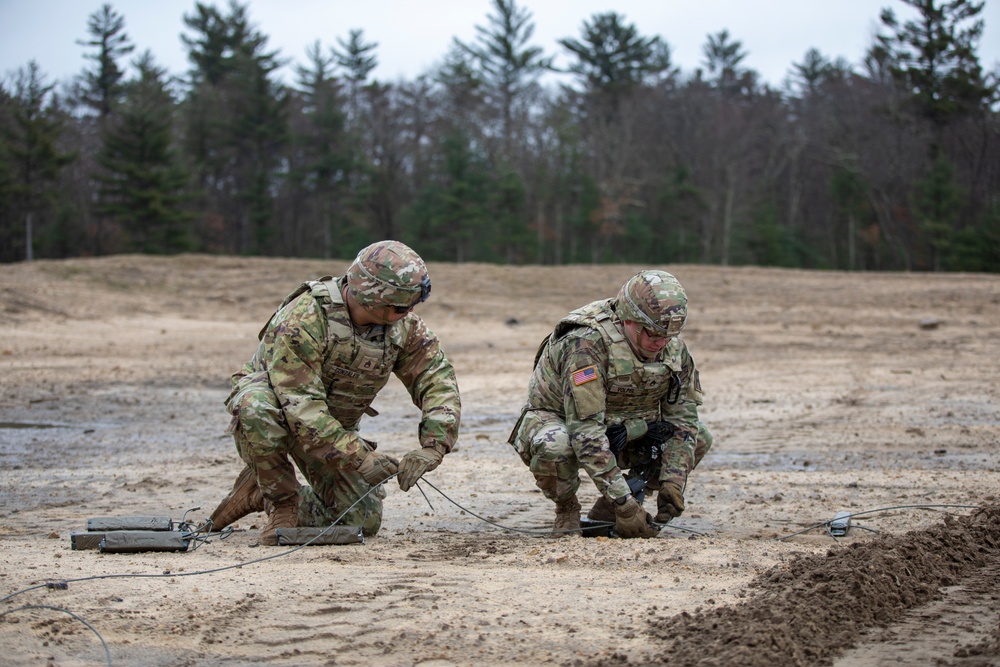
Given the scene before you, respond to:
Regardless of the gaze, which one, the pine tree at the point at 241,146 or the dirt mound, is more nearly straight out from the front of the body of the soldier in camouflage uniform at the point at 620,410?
the dirt mound

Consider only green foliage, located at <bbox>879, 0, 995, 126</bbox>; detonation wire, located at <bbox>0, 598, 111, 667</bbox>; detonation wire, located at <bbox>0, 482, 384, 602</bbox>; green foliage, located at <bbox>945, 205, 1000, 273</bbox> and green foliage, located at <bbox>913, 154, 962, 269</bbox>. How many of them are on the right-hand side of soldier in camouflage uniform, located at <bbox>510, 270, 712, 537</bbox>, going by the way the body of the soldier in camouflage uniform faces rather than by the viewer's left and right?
2

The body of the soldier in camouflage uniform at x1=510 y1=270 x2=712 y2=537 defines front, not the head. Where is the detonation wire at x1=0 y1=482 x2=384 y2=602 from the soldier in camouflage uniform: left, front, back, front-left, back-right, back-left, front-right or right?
right

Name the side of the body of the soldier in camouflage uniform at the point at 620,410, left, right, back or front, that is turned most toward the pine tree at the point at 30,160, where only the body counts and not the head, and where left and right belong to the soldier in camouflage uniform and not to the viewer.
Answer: back

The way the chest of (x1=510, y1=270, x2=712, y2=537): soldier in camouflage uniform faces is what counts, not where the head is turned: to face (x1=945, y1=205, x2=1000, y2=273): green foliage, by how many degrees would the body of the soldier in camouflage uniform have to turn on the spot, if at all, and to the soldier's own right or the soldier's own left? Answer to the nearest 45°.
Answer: approximately 135° to the soldier's own left

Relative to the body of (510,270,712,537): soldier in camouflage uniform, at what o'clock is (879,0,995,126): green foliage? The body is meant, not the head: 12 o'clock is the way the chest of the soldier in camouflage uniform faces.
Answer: The green foliage is roughly at 8 o'clock from the soldier in camouflage uniform.

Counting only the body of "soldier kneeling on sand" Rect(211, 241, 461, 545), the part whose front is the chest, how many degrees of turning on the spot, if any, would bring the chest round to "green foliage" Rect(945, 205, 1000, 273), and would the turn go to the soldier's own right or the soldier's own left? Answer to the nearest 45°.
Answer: approximately 90° to the soldier's own left

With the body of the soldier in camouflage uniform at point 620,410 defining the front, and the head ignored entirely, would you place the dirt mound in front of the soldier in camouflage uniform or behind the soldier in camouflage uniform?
in front

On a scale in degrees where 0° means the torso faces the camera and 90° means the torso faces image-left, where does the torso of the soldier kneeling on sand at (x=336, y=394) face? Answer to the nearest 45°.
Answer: approximately 315°

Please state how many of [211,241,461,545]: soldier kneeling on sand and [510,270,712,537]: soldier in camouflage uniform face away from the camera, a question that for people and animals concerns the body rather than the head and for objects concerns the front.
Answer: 0

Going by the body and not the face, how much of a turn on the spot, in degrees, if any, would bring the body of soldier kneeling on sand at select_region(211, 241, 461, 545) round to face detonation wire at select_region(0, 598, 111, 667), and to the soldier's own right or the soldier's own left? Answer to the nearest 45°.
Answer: approximately 90° to the soldier's own right

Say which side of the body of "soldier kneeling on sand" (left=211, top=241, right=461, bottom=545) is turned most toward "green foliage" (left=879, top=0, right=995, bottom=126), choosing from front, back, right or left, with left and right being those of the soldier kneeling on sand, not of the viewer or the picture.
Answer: left
